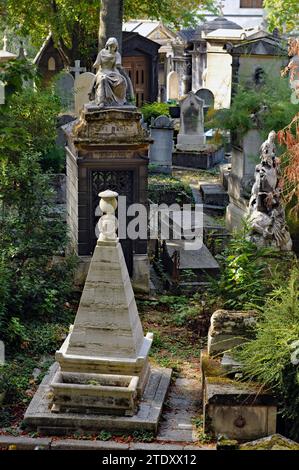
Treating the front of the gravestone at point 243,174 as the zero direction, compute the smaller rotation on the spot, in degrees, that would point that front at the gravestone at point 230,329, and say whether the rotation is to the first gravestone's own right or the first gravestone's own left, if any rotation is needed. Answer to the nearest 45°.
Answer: approximately 45° to the first gravestone's own left

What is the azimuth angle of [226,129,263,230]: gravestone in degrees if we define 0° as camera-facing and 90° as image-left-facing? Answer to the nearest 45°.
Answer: approximately 45°

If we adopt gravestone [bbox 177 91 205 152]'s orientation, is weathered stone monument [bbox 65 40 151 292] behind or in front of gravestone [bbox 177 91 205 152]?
in front

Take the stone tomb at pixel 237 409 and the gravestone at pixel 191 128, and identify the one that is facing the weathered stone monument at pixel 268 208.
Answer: the gravestone

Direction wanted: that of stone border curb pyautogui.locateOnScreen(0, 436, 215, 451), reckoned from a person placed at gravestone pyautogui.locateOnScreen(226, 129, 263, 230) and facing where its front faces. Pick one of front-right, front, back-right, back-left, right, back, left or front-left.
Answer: front-left

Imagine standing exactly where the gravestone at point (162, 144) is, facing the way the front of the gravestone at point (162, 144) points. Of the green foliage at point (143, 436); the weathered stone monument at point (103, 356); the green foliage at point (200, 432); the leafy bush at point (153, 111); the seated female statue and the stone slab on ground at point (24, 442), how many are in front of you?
5

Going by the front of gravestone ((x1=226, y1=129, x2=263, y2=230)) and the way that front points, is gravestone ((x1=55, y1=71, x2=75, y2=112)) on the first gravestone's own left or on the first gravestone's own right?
on the first gravestone's own right

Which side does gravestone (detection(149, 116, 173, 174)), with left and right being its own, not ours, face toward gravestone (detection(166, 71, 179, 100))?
back

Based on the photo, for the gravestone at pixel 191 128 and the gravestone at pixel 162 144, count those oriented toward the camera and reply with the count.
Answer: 2
